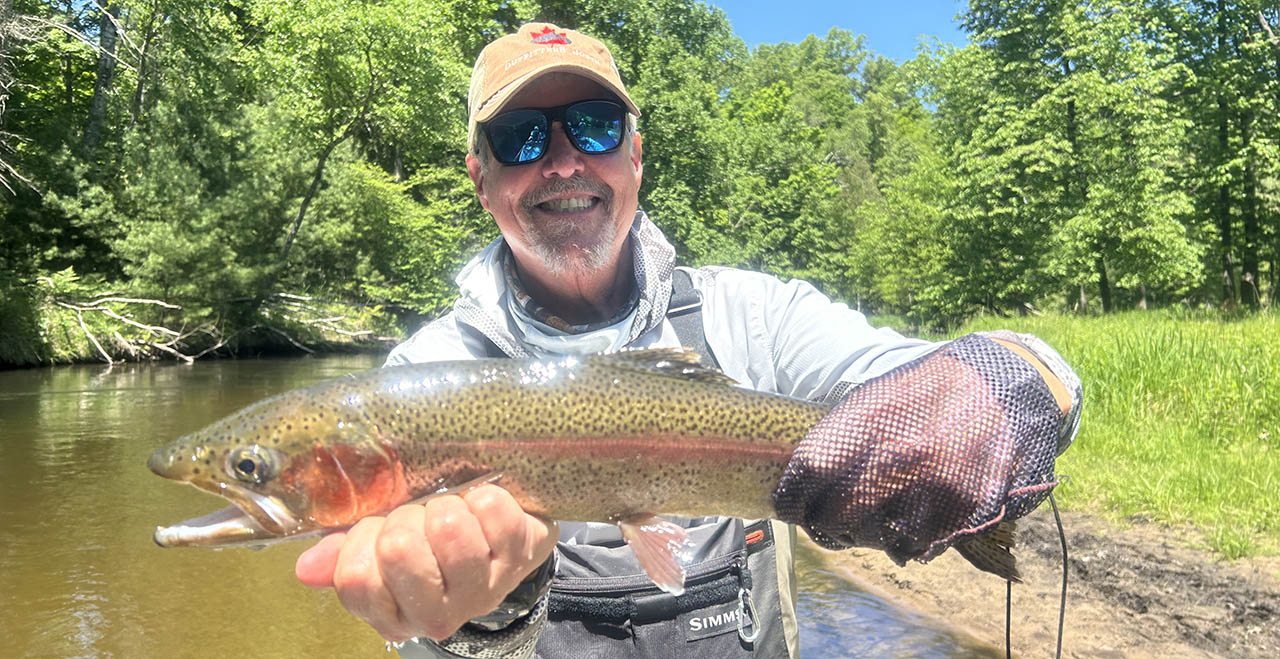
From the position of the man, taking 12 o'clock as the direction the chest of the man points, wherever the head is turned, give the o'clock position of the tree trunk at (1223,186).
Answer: The tree trunk is roughly at 7 o'clock from the man.

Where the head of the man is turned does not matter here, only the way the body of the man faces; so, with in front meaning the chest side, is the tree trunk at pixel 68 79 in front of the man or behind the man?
behind

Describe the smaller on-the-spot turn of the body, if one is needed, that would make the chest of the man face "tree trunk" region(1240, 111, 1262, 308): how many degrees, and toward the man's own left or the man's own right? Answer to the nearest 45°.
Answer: approximately 135° to the man's own left

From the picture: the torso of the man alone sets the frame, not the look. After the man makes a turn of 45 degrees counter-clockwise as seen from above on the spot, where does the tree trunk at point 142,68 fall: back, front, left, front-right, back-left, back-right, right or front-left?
back

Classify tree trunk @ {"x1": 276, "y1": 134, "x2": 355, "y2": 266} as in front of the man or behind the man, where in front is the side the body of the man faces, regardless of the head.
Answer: behind

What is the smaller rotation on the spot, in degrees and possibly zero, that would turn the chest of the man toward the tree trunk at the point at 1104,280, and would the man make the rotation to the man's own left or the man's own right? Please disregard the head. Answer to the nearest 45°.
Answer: approximately 135° to the man's own left

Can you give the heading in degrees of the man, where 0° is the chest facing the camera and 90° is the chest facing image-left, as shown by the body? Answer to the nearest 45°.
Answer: approximately 0°
